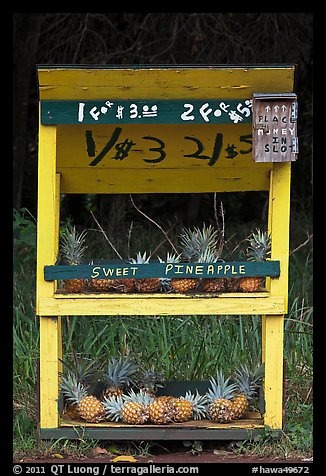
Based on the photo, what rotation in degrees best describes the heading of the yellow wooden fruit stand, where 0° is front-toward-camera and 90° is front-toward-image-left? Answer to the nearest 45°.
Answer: approximately 0°
